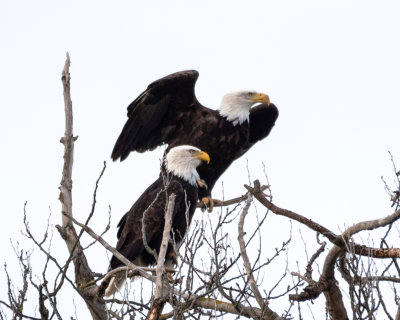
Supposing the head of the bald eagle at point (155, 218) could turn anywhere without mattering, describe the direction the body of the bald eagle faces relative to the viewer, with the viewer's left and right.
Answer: facing to the right of the viewer

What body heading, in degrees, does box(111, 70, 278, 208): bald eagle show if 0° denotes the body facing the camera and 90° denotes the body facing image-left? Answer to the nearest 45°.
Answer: approximately 315°

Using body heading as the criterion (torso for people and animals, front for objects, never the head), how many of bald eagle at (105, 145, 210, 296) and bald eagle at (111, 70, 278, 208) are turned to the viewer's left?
0
